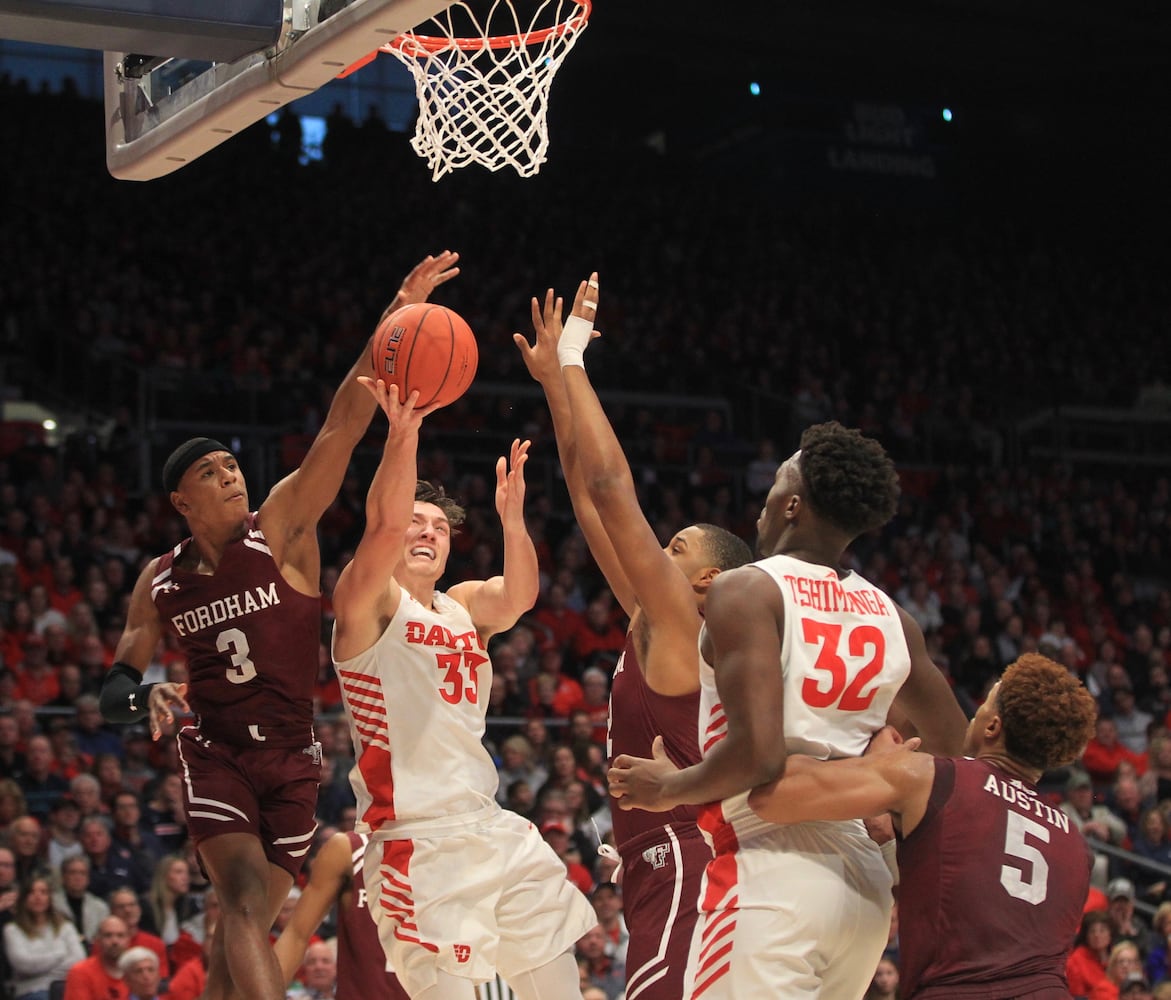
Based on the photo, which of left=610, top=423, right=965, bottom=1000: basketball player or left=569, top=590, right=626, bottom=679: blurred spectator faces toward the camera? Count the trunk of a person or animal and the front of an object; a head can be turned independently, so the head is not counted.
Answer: the blurred spectator

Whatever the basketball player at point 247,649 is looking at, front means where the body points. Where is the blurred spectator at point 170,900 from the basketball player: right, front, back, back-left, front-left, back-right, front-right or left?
back

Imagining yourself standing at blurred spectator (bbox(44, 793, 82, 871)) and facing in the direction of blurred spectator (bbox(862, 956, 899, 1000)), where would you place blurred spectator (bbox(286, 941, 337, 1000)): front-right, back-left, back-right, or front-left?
front-right

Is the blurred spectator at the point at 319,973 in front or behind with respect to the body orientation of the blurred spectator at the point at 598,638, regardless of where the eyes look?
in front

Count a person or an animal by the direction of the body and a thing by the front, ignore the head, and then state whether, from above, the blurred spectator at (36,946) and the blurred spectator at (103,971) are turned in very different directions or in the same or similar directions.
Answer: same or similar directions

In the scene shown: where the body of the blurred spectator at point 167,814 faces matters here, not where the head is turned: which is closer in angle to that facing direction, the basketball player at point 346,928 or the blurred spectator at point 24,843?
the basketball player

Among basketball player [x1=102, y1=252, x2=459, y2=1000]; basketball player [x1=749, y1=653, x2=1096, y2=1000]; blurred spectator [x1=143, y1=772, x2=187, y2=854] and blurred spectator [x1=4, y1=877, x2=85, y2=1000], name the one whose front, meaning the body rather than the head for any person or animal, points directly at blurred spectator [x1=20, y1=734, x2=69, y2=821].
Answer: basketball player [x1=749, y1=653, x2=1096, y2=1000]

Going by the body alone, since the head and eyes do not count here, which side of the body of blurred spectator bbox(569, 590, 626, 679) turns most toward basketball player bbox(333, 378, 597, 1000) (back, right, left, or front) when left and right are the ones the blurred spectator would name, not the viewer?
front

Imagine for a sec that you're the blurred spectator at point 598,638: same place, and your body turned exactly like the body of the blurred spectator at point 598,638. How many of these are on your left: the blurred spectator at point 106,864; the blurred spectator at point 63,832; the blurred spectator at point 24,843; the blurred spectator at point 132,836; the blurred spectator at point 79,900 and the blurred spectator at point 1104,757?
1

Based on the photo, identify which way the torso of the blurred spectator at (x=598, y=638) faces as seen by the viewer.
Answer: toward the camera

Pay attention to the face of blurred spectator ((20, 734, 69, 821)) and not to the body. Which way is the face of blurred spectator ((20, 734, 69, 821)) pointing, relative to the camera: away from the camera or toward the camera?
toward the camera

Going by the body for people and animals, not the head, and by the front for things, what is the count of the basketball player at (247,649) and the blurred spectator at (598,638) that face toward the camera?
2

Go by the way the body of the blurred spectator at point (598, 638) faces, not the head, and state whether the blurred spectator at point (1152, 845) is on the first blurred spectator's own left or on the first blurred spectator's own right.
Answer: on the first blurred spectator's own left

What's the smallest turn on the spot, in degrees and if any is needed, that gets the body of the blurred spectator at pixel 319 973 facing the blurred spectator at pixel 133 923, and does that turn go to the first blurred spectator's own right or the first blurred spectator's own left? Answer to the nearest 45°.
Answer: approximately 135° to the first blurred spectator's own right

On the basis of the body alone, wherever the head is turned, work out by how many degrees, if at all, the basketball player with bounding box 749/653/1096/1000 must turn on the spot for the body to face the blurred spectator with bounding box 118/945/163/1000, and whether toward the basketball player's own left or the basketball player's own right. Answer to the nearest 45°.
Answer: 0° — they already face them

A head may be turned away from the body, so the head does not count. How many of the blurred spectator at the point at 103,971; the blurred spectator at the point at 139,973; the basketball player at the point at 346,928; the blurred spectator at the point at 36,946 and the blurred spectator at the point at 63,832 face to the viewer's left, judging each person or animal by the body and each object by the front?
0

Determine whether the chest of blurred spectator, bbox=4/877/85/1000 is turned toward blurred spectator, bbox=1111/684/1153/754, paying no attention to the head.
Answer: no
